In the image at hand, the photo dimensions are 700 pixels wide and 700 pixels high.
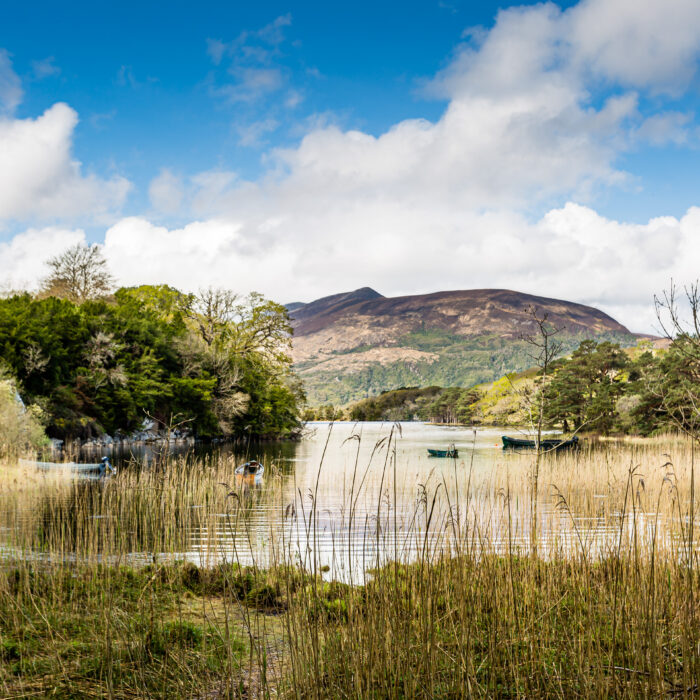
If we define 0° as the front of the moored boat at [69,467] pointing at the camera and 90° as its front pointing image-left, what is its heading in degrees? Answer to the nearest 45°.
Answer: approximately 90°
